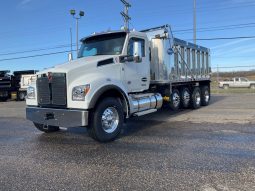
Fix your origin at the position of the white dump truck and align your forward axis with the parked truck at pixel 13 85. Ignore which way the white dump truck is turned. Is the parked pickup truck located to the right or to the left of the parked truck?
right

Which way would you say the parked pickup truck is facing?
to the viewer's right

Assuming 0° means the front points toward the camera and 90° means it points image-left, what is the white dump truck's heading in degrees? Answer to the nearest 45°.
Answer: approximately 45°

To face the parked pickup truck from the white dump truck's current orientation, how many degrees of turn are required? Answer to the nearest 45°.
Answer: approximately 180°

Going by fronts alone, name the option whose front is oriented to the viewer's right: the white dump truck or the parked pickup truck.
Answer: the parked pickup truck

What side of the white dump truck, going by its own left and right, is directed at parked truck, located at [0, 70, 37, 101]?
right

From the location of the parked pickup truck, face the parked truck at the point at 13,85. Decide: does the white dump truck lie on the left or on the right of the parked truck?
left

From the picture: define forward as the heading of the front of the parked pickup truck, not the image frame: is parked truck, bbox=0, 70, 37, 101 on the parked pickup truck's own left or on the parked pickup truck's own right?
on the parked pickup truck's own right
